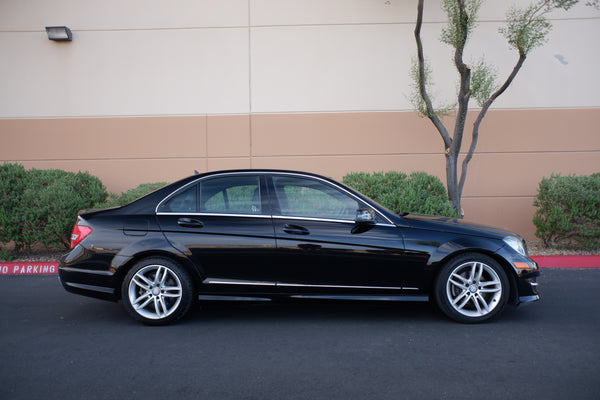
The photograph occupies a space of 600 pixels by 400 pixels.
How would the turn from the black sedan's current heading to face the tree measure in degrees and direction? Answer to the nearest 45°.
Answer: approximately 45° to its left

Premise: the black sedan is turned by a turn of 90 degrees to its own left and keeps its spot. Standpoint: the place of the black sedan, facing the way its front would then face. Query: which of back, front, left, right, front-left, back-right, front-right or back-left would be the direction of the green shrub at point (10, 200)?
front-left

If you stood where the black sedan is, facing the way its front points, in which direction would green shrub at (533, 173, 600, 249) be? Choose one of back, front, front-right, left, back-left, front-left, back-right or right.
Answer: front-left

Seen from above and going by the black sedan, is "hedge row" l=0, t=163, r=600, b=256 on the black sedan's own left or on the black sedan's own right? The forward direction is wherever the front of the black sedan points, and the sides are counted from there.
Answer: on the black sedan's own left

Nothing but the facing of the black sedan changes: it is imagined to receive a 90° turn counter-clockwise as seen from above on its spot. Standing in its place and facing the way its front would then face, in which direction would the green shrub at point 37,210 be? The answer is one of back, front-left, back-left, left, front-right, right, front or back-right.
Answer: front-left

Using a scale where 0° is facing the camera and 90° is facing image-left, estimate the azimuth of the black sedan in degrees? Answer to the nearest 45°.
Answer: approximately 270°

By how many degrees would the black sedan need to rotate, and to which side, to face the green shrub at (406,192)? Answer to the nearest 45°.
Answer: approximately 45° to its left

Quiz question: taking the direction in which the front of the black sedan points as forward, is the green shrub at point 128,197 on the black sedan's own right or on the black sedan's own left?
on the black sedan's own left
